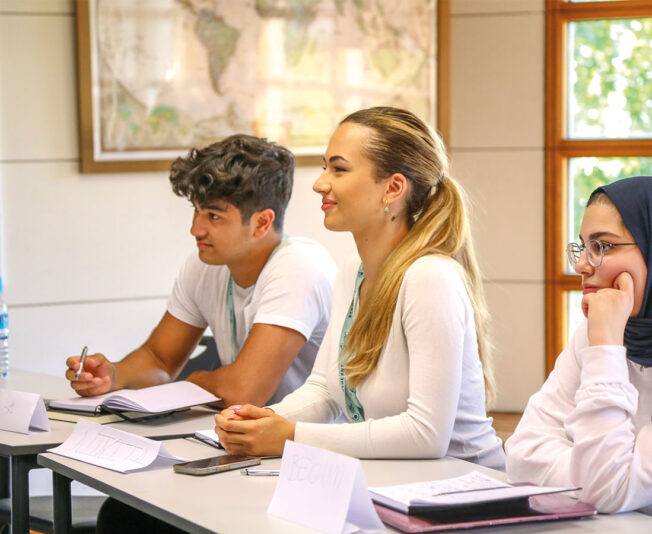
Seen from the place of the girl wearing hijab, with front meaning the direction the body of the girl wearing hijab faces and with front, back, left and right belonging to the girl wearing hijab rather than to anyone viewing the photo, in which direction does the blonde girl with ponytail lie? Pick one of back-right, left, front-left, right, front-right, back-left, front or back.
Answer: right

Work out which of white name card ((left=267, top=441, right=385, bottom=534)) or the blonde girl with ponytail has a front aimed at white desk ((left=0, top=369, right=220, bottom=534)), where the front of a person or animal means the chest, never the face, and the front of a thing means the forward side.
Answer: the blonde girl with ponytail

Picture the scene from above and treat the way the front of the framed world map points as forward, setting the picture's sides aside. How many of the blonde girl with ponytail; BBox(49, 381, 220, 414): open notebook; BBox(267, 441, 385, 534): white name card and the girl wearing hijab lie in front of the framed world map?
4

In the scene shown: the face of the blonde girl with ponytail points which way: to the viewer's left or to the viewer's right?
to the viewer's left

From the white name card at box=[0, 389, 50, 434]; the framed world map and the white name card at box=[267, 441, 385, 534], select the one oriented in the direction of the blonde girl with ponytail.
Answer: the framed world map

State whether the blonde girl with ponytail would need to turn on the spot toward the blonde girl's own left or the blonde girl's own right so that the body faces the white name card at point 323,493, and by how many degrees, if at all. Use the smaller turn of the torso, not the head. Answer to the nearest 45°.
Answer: approximately 90° to the blonde girl's own left

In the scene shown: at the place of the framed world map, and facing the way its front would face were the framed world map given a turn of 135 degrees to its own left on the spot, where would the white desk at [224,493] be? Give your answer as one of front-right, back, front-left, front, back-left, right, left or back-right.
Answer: back-right

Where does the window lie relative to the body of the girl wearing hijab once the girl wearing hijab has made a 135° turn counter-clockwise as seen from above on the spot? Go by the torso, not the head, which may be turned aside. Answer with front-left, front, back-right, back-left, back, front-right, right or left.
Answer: left

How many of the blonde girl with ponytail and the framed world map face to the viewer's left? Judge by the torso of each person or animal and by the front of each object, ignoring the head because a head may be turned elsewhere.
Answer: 1

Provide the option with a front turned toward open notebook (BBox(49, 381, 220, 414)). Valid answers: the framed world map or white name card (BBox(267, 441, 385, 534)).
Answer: the framed world map

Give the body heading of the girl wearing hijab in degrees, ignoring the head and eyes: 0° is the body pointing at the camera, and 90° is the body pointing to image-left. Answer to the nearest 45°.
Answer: approximately 45°

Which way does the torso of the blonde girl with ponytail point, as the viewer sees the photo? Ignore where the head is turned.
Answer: to the viewer's left
